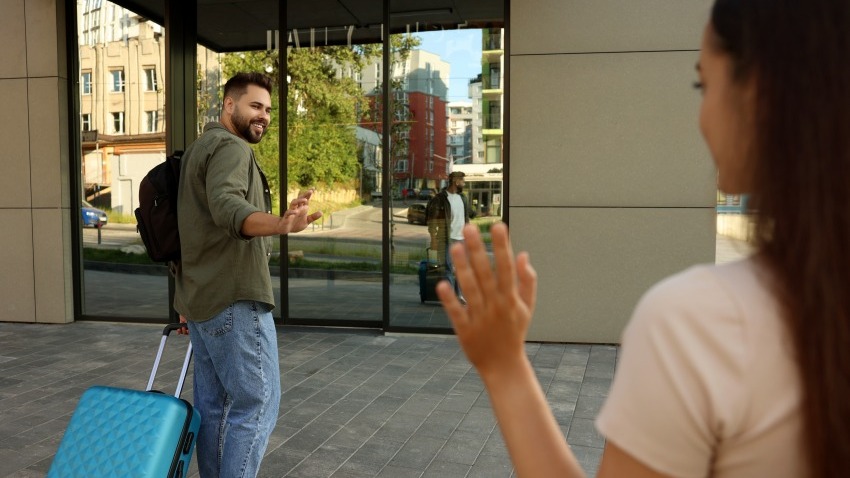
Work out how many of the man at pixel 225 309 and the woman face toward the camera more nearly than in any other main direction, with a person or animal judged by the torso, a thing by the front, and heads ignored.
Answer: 0

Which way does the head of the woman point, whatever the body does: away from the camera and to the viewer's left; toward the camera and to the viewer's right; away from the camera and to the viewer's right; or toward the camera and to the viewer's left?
away from the camera and to the viewer's left

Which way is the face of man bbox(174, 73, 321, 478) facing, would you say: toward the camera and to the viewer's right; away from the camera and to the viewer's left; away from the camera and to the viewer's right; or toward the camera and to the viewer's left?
toward the camera and to the viewer's right

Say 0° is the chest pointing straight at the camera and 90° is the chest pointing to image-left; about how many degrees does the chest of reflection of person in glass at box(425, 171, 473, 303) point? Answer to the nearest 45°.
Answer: approximately 315°

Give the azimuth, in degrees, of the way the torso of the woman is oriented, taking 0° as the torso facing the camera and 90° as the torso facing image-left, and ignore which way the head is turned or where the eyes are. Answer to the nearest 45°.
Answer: approximately 135°
